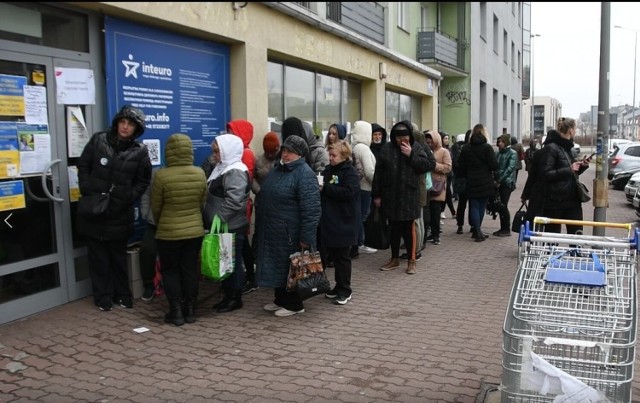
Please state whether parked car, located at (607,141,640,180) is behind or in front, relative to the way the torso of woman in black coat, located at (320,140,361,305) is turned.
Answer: behind

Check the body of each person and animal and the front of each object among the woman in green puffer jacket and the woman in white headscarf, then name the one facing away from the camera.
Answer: the woman in green puffer jacket

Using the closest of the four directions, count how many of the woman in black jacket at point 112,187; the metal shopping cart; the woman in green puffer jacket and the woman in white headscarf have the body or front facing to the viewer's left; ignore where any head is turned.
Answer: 1

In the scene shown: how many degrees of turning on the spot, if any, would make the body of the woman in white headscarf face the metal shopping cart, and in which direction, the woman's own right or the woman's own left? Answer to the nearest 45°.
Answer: approximately 135° to the woman's own left

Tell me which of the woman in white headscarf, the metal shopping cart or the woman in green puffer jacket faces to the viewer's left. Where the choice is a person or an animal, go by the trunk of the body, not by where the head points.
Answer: the woman in white headscarf

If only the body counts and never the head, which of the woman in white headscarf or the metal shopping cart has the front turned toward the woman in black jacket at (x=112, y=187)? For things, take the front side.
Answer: the woman in white headscarf

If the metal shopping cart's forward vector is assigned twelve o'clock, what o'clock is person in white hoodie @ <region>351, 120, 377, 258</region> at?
The person in white hoodie is roughly at 5 o'clock from the metal shopping cart.

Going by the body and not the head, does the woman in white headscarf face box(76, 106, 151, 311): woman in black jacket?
yes

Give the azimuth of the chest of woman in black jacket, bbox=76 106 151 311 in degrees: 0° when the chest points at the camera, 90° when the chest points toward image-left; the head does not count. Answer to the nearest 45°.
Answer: approximately 0°

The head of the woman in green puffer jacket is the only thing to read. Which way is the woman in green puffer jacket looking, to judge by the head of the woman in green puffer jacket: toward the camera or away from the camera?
away from the camera

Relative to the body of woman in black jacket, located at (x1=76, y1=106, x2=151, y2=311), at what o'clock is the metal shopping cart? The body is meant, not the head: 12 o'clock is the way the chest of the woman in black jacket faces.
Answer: The metal shopping cart is roughly at 11 o'clock from the woman in black jacket.

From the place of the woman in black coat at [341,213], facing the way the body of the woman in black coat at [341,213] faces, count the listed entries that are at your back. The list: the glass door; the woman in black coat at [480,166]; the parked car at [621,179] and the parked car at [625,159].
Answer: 3

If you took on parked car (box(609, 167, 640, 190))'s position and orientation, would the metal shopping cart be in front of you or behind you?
in front

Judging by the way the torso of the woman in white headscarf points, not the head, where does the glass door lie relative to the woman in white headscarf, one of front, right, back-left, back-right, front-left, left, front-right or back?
front

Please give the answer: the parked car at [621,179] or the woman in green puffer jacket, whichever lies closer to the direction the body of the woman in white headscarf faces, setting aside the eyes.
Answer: the woman in green puffer jacket

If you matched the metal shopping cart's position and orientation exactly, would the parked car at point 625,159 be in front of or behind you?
behind

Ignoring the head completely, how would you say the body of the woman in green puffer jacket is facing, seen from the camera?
away from the camera

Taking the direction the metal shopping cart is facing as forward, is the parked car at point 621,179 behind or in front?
behind
